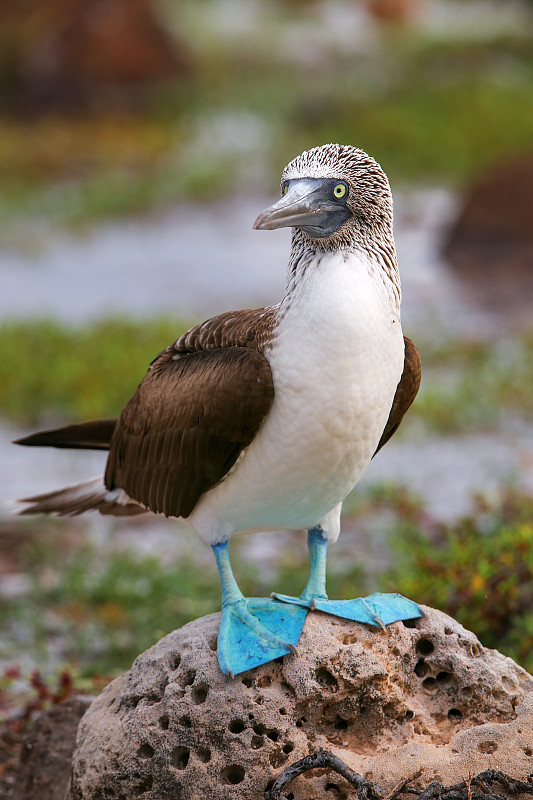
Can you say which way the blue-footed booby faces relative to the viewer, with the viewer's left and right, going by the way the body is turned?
facing the viewer and to the right of the viewer
